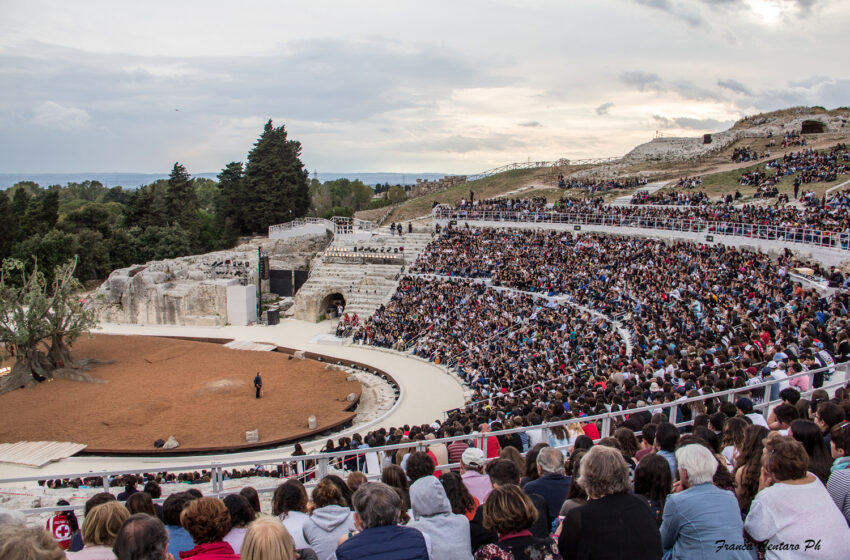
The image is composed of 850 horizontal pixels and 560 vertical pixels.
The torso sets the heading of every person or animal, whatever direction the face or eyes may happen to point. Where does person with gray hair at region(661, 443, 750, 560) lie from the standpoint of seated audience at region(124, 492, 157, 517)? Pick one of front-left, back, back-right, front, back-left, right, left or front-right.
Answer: back-right

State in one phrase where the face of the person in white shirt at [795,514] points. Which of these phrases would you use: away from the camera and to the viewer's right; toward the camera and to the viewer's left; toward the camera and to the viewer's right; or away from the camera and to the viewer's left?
away from the camera and to the viewer's left

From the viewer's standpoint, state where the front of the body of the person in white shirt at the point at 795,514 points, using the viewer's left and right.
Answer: facing away from the viewer and to the left of the viewer

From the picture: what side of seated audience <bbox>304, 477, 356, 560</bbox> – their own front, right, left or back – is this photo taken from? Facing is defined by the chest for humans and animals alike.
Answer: back

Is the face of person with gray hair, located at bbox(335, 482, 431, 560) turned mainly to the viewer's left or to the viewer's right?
to the viewer's left

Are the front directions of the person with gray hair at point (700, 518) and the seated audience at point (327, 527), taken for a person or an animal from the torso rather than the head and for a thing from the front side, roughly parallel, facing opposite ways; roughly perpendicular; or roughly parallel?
roughly parallel

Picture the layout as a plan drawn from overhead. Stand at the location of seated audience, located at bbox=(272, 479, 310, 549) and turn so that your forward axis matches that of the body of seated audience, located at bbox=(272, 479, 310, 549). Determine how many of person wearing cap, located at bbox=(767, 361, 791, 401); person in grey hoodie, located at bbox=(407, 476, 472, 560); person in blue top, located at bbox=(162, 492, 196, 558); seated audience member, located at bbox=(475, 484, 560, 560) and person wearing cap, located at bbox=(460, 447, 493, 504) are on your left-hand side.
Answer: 1

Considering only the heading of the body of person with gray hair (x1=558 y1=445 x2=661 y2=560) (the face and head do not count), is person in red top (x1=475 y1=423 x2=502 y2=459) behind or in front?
in front

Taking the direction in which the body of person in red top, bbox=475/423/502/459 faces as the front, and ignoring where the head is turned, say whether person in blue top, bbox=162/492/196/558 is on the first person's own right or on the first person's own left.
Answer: on the first person's own left

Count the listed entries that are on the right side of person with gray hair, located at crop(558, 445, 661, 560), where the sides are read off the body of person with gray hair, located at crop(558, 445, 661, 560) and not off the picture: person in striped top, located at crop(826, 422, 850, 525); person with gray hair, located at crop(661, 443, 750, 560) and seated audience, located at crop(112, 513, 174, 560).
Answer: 2

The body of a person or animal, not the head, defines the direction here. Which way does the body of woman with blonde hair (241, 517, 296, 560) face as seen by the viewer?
away from the camera

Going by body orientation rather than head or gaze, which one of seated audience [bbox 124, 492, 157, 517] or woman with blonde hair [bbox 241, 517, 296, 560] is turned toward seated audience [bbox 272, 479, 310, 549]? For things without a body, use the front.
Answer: the woman with blonde hair

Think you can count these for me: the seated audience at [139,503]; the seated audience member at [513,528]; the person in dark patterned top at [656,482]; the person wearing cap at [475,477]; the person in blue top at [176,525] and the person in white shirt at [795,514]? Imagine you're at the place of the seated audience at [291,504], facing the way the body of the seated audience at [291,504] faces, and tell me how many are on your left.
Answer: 2

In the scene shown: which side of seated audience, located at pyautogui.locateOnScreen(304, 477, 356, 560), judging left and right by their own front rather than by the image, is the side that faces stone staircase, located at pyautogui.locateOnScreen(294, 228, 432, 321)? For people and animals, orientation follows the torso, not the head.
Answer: front

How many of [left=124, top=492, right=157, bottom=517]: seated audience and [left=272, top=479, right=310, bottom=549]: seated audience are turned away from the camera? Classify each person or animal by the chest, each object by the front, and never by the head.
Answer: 2

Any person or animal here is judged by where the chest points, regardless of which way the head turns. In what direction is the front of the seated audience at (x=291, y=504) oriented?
away from the camera

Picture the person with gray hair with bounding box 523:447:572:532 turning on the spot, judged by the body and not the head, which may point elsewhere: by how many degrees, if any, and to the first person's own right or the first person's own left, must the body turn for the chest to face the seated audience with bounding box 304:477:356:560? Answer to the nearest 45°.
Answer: approximately 90° to the first person's own left

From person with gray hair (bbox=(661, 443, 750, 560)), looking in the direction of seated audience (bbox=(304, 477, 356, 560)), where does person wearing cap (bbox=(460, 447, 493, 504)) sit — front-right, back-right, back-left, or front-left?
front-right
